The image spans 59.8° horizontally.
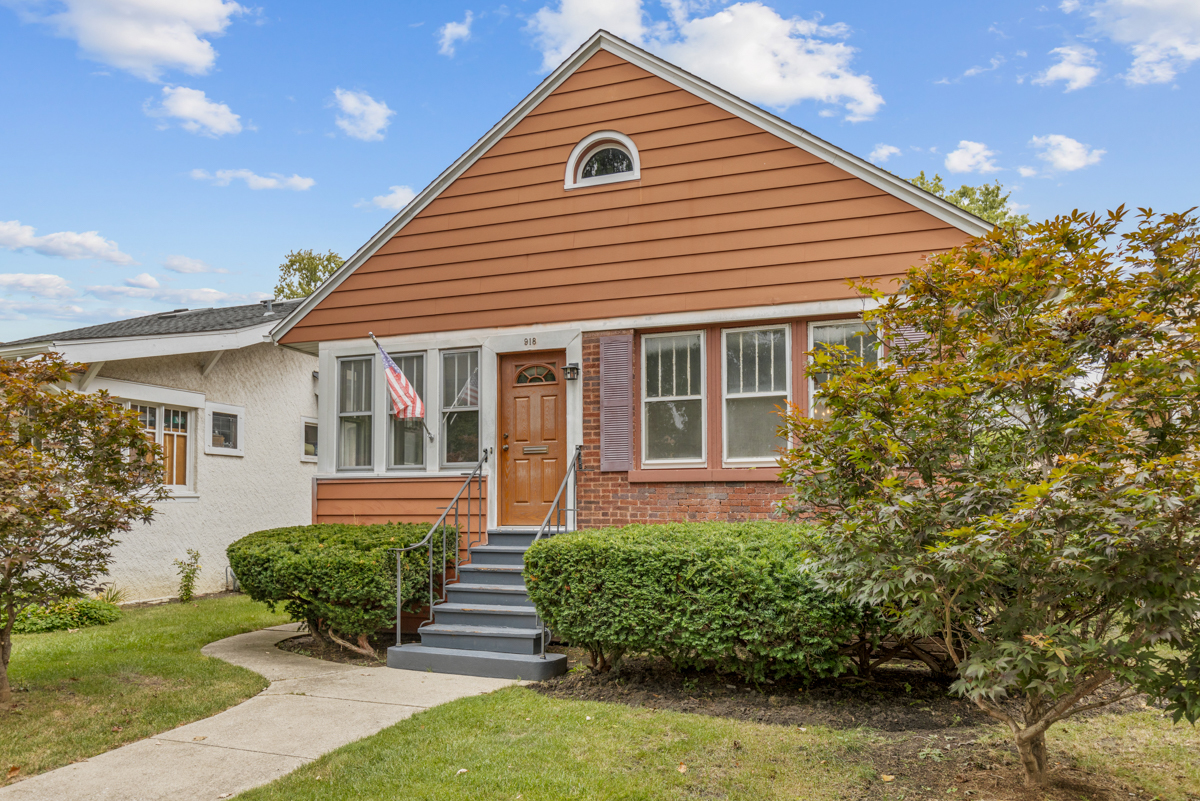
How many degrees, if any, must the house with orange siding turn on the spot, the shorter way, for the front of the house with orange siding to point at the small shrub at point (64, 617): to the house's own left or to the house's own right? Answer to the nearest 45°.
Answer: approximately 90° to the house's own right

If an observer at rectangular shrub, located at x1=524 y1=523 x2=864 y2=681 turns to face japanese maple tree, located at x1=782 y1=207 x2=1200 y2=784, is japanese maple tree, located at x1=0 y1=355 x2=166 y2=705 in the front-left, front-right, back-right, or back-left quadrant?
back-right

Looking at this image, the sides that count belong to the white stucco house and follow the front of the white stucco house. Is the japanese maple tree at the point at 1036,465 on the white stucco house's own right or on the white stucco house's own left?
on the white stucco house's own left

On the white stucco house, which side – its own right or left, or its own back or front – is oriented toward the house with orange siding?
left

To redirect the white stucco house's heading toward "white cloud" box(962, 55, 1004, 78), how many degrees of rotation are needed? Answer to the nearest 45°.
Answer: approximately 135° to its left

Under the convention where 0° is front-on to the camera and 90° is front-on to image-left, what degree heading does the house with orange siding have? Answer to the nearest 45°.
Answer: approximately 0°

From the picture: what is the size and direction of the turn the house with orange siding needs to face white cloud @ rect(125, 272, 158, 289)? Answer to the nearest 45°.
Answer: approximately 135° to its right

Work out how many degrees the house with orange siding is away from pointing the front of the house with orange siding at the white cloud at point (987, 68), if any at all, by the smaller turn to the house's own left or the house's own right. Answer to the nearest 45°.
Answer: approximately 135° to the house's own left

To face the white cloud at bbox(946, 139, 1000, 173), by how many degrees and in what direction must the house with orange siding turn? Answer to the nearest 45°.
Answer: approximately 135° to its left
